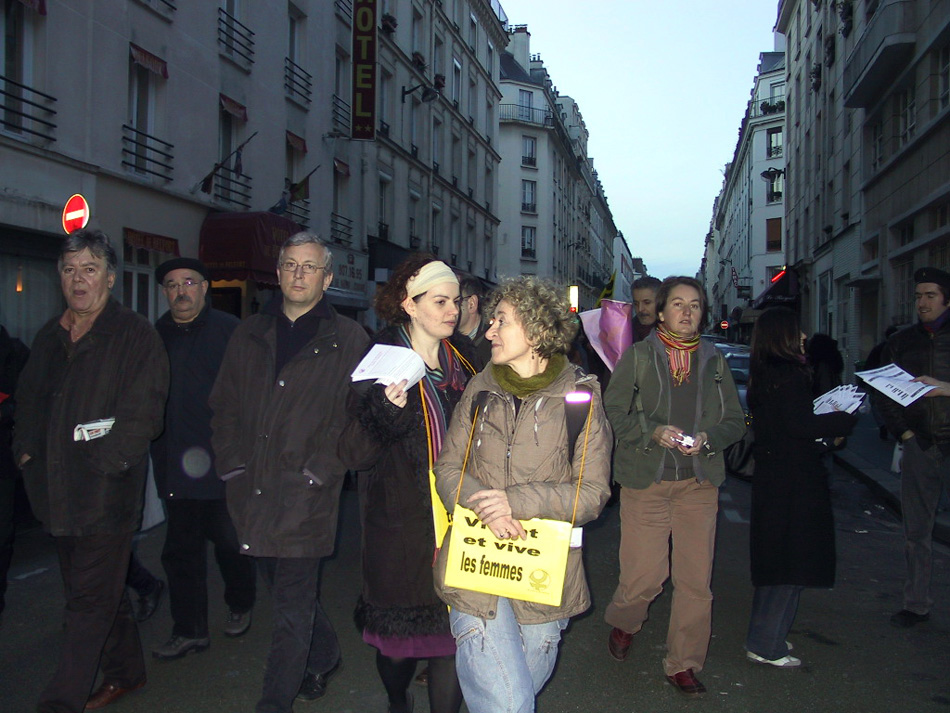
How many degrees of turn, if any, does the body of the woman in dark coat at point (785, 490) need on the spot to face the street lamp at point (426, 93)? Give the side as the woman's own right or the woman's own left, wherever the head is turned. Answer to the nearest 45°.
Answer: approximately 90° to the woman's own left

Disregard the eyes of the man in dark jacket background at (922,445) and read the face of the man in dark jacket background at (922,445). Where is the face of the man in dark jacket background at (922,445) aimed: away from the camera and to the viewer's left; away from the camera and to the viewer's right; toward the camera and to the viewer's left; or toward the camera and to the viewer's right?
toward the camera and to the viewer's left

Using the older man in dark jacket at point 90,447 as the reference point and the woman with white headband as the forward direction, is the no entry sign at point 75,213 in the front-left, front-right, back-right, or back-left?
back-left

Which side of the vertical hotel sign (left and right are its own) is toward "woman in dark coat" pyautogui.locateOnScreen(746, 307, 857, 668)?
front

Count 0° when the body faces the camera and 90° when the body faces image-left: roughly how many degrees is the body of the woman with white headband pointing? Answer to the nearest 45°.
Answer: approximately 315°

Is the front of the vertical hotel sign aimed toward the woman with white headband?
yes

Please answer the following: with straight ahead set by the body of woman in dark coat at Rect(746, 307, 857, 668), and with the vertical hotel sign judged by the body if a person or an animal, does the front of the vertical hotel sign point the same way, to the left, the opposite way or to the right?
to the right

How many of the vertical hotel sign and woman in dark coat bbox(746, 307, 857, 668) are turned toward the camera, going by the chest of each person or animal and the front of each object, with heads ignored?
1
